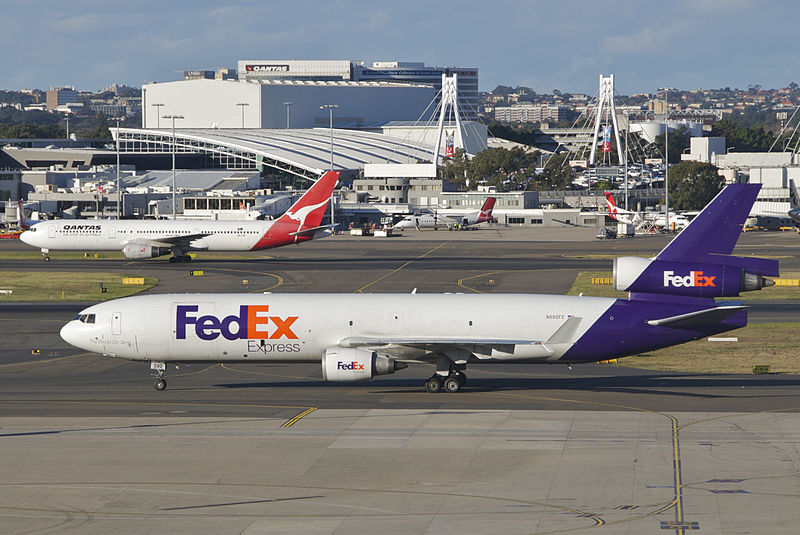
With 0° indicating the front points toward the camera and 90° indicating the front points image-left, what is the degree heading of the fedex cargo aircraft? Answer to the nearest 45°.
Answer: approximately 90°
